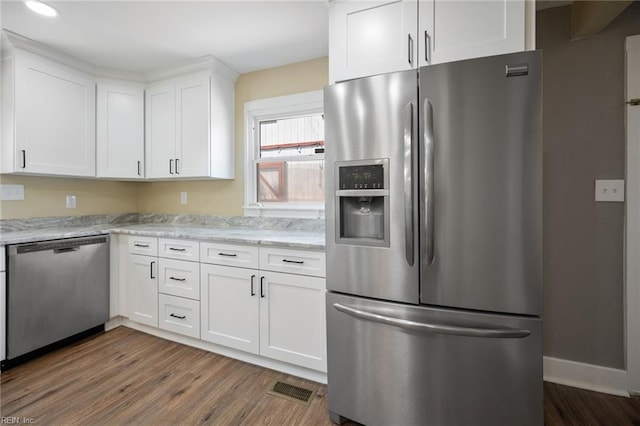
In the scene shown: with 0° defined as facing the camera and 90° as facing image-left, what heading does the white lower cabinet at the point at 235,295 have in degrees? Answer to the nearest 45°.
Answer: approximately 45°

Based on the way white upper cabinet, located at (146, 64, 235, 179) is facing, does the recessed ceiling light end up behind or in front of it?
in front

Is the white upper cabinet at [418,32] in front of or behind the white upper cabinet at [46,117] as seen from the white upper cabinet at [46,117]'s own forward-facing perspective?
in front

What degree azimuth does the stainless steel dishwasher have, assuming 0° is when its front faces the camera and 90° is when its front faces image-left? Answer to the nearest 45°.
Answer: approximately 315°

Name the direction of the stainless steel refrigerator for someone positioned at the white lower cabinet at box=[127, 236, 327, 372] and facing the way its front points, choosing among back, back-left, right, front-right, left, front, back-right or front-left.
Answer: left

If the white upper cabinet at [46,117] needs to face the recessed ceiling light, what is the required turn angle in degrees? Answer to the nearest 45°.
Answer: approximately 45° to its right

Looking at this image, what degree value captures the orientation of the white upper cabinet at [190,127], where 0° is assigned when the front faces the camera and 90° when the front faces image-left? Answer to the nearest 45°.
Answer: approximately 45°
